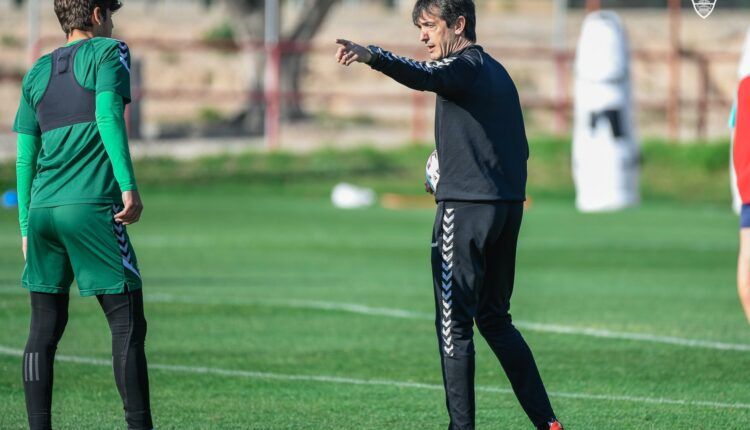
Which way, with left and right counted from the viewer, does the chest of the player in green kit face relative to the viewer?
facing away from the viewer and to the right of the viewer

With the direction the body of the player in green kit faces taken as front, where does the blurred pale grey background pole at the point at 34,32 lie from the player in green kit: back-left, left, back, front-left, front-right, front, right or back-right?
front-left

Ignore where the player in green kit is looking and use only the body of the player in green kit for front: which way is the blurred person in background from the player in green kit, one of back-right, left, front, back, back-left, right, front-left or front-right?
front-right

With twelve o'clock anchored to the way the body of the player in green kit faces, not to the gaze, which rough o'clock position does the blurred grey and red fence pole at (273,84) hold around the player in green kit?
The blurred grey and red fence pole is roughly at 11 o'clock from the player in green kit.

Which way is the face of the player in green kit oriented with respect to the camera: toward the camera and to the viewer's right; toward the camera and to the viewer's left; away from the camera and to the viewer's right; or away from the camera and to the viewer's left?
away from the camera and to the viewer's right
